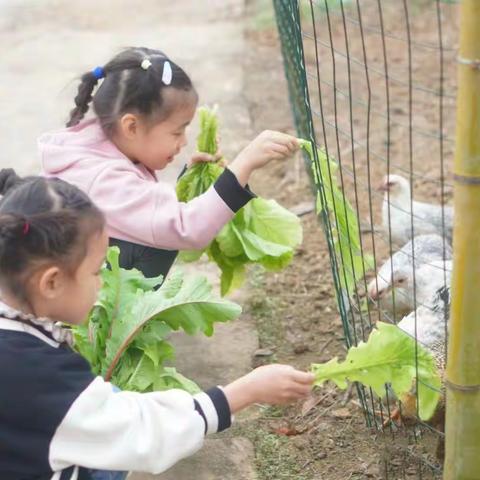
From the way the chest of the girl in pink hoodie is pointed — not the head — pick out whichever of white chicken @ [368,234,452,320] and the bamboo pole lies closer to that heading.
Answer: the white chicken

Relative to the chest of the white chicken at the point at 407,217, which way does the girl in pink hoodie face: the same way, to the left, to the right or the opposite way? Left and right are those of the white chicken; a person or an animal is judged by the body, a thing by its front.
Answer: the opposite way

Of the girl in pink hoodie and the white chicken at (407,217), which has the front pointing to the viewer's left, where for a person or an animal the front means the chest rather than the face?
the white chicken

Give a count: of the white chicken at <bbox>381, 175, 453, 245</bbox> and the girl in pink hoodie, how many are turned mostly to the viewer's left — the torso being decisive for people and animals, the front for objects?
1

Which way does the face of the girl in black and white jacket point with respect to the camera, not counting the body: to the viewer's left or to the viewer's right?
to the viewer's right

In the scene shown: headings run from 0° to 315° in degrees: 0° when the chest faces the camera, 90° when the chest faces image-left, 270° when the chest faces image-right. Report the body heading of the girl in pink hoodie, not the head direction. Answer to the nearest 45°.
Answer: approximately 270°

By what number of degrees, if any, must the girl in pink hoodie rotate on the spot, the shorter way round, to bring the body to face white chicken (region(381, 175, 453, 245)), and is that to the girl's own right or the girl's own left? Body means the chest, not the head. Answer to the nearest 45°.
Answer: approximately 45° to the girl's own left

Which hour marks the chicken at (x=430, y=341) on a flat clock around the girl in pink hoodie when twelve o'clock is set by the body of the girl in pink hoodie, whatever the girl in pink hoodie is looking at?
The chicken is roughly at 1 o'clock from the girl in pink hoodie.

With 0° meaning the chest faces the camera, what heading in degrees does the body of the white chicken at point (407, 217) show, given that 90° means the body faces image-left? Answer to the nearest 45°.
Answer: approximately 90°

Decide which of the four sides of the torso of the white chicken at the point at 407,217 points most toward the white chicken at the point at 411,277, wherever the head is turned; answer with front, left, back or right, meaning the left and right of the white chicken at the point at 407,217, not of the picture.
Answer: left
